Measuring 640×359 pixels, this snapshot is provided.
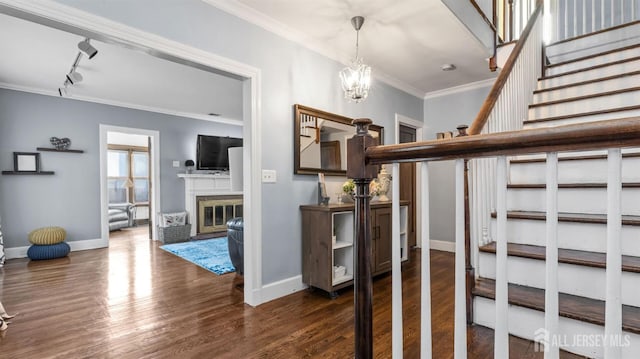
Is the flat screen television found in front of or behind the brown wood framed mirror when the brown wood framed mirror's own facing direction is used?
behind

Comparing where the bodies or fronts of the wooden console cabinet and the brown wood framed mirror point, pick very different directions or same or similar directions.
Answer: same or similar directions

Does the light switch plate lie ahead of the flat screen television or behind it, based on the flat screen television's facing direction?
ahead

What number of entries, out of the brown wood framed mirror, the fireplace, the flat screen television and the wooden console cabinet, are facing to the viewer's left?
0

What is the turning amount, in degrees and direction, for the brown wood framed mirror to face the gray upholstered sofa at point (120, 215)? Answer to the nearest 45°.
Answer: approximately 180°

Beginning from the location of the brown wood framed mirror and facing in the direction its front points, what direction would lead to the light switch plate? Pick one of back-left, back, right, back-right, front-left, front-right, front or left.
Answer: right

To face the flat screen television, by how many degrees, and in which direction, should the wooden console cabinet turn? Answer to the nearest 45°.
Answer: approximately 180°

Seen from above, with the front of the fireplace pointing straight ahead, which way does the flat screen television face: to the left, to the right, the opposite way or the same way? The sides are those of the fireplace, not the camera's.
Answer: the same way

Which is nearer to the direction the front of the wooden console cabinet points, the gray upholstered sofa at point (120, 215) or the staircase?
the staircase

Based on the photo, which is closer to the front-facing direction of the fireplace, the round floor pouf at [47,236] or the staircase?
the staircase

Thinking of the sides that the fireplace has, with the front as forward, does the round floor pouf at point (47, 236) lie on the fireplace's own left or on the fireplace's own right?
on the fireplace's own right

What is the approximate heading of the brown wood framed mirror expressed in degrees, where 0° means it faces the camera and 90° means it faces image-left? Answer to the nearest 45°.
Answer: approximately 315°

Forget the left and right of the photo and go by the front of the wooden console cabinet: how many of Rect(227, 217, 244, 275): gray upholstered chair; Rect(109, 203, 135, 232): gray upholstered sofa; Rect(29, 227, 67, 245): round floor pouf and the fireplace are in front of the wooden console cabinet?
0

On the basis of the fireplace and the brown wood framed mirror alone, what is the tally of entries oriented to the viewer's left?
0

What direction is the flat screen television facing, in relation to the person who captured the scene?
facing the viewer and to the right of the viewer

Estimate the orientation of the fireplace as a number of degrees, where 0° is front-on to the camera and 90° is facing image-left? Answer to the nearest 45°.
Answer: approximately 315°

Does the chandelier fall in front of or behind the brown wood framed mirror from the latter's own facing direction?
in front

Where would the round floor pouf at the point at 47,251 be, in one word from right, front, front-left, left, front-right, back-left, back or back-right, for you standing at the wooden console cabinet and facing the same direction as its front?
back-right

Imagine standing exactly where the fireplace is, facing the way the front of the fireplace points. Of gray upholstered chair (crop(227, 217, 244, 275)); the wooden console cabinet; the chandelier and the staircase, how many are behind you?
0
